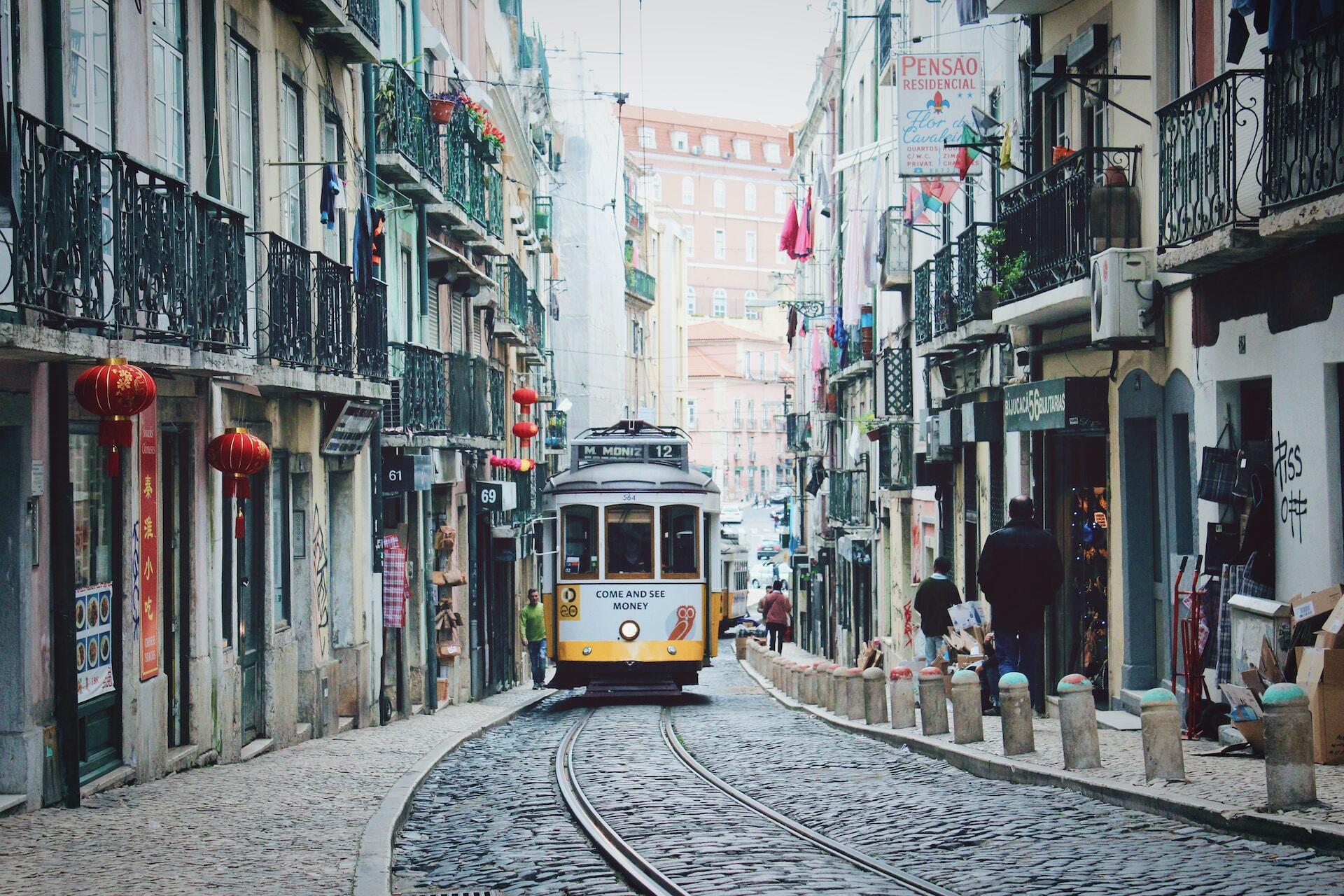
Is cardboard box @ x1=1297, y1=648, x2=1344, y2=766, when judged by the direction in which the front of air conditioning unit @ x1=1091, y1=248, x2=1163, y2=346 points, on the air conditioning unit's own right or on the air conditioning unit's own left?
on the air conditioning unit's own left

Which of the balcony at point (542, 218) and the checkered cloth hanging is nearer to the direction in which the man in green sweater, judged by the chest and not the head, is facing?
the checkered cloth hanging

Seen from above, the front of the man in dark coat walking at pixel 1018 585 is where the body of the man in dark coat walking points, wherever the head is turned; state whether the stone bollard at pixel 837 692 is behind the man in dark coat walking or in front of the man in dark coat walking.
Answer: in front

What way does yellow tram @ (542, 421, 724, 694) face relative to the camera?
toward the camera

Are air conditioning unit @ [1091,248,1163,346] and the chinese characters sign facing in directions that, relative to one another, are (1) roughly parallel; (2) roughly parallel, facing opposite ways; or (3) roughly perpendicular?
roughly parallel, facing opposite ways

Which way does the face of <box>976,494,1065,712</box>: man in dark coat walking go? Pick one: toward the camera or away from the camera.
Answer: away from the camera

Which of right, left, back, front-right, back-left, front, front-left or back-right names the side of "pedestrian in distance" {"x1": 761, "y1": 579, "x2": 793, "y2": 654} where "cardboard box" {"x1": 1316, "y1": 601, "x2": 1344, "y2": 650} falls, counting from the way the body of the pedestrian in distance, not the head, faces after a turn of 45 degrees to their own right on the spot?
back-right

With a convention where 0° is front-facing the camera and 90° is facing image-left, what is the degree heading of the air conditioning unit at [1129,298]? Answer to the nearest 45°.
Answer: approximately 90°

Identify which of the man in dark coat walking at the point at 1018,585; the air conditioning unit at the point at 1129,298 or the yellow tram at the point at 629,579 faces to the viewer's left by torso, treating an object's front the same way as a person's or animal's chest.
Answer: the air conditioning unit

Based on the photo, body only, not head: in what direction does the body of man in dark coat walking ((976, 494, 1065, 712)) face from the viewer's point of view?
away from the camera

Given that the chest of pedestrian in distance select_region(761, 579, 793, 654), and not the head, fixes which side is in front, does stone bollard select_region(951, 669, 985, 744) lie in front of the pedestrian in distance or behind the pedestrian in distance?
behind

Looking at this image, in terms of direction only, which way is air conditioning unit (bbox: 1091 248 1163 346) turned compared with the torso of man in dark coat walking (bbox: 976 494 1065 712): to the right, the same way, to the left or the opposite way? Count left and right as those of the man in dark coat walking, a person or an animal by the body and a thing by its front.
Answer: to the left

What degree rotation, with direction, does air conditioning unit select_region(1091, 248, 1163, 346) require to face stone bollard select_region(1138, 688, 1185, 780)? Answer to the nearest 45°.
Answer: approximately 90° to its left

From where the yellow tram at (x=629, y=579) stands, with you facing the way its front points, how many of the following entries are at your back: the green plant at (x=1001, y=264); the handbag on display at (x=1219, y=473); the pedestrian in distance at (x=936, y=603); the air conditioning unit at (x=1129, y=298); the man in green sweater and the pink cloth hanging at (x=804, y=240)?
2
